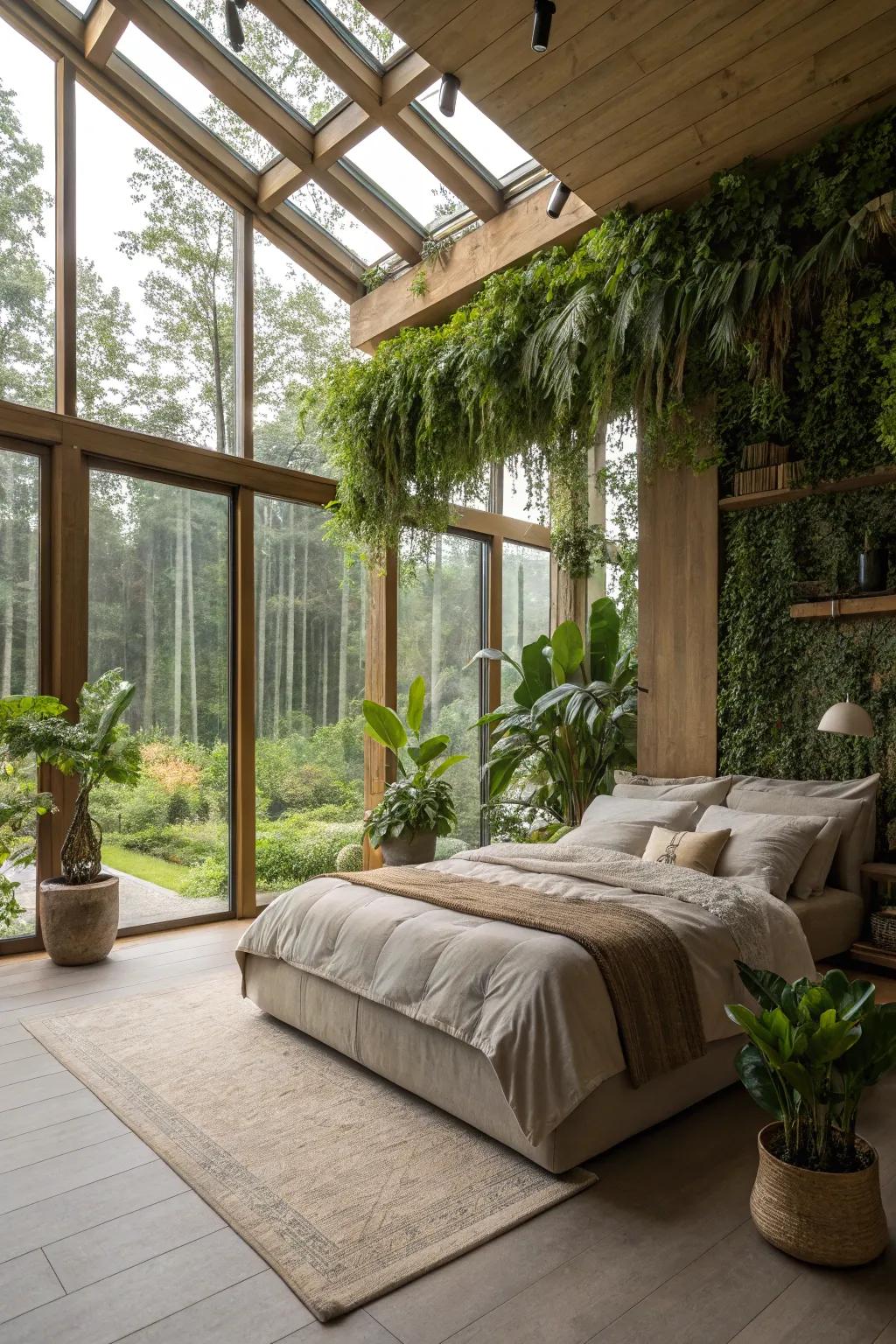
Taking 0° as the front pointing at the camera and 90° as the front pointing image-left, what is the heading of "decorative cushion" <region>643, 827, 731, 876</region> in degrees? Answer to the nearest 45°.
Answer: approximately 45°

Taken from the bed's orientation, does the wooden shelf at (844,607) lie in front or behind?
behind

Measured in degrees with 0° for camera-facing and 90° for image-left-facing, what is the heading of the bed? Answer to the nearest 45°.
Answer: approximately 45°

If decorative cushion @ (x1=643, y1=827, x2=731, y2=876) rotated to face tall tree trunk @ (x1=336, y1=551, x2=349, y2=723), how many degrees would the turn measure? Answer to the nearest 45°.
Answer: approximately 90° to its right
